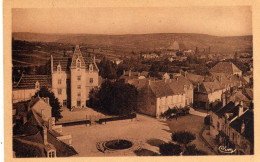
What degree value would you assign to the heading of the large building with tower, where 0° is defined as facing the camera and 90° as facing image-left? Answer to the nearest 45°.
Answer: approximately 0°

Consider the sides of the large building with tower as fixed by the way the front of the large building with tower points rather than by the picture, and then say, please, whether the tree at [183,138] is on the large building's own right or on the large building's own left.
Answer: on the large building's own left

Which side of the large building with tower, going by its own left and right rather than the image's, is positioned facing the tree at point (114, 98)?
left

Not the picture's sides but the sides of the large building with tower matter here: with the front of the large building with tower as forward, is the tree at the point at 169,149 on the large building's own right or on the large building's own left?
on the large building's own left
